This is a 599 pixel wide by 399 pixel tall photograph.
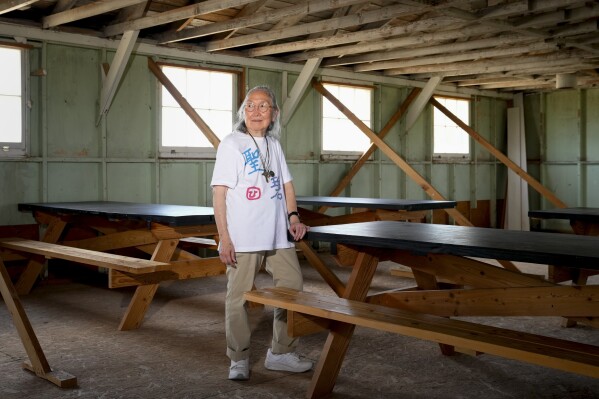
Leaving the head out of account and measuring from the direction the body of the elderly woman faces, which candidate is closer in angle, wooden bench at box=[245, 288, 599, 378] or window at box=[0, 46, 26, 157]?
the wooden bench

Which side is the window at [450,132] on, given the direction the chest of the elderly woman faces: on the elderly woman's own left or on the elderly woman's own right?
on the elderly woman's own left

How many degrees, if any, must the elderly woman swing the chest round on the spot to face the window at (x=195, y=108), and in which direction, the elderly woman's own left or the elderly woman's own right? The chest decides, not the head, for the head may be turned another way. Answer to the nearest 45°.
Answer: approximately 135° to the elderly woman's own left

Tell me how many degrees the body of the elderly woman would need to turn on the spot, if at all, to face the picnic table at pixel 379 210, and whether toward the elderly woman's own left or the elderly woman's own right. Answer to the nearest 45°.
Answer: approximately 135° to the elderly woman's own left

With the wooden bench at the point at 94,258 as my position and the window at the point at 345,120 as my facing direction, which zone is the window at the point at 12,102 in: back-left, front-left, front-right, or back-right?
front-left

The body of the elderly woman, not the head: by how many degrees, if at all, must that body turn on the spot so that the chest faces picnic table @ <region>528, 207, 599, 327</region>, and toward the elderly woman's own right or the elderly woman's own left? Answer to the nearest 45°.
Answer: approximately 90° to the elderly woman's own left

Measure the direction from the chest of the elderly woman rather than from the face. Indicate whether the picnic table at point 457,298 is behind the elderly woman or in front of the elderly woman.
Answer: in front

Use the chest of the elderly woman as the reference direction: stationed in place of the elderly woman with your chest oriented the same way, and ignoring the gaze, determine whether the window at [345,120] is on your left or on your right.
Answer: on your left

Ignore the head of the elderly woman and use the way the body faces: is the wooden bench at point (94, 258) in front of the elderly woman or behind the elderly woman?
behind

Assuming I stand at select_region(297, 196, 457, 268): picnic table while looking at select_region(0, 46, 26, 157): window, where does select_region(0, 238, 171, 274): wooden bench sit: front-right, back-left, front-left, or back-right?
front-left

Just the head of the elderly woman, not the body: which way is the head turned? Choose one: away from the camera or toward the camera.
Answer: toward the camera

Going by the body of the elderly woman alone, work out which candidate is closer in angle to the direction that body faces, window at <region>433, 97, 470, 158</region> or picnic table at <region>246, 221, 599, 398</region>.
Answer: the picnic table

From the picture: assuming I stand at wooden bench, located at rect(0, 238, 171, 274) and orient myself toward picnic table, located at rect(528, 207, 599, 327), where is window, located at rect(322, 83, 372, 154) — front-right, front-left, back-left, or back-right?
front-left

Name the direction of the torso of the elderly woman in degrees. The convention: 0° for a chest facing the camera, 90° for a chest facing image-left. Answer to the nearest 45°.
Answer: approximately 315°

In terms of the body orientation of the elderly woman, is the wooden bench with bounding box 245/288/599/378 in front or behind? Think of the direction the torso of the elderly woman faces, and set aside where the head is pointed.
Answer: in front
